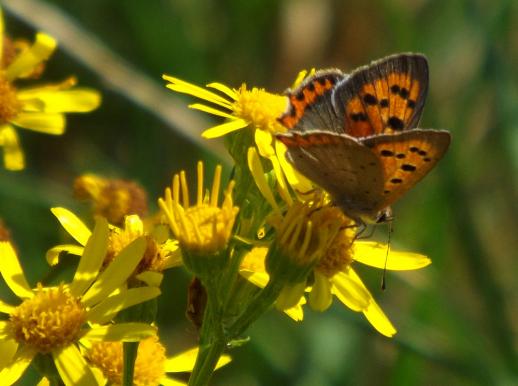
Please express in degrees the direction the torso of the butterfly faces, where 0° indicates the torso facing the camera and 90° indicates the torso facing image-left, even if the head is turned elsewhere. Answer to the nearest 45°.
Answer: approximately 270°

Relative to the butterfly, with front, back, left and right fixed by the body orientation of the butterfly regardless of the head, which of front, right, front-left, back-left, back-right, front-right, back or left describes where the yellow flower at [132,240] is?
back
